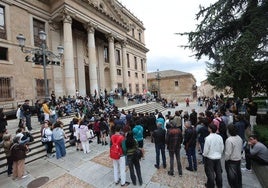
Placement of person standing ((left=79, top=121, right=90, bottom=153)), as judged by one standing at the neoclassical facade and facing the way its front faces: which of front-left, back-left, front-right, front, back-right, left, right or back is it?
front-right

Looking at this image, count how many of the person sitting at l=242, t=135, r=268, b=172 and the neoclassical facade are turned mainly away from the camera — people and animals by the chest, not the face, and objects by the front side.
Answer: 0

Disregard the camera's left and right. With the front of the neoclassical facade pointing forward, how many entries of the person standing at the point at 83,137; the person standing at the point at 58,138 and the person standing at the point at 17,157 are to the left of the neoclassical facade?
0

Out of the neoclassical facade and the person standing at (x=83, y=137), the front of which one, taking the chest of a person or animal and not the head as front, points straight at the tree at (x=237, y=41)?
the neoclassical facade

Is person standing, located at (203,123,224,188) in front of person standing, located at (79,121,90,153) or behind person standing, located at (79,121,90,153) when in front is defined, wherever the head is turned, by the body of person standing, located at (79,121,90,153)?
behind

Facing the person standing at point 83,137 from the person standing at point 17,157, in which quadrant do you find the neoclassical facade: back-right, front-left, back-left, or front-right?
front-left

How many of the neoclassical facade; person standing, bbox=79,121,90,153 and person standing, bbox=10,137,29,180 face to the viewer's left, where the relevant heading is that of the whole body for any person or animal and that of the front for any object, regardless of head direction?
0

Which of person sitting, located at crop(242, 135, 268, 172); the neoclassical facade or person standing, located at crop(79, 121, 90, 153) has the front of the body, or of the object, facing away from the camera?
person standing, located at crop(79, 121, 90, 153)

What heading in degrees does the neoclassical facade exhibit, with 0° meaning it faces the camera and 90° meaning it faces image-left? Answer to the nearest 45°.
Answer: approximately 315°

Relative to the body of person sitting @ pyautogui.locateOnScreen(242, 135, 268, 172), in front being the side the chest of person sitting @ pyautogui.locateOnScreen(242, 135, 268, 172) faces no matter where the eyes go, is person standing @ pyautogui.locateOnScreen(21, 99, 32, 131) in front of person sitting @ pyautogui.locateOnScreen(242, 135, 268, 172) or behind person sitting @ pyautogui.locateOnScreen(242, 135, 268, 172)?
in front

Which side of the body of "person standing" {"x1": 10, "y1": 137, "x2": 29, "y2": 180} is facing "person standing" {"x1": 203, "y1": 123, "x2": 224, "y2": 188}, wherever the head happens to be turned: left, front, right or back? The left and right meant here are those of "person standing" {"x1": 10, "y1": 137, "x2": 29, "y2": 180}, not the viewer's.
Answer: right

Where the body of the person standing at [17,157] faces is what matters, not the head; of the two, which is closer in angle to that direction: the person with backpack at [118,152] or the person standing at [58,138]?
the person standing

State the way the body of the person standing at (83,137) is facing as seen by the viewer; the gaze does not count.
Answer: away from the camera

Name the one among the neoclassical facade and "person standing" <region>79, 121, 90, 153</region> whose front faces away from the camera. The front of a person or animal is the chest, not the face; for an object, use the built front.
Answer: the person standing

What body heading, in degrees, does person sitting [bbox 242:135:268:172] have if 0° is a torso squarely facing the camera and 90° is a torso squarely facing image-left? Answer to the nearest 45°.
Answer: approximately 90°

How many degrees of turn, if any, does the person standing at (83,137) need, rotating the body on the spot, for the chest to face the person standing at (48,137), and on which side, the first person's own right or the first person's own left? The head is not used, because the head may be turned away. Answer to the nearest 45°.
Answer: approximately 90° to the first person's own left

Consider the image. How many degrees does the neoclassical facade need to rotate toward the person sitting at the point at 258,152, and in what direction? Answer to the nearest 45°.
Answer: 0° — it already faces them

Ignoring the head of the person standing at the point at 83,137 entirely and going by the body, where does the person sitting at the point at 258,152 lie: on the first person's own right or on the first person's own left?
on the first person's own right

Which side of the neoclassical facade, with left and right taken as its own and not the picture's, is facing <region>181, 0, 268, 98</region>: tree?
front
